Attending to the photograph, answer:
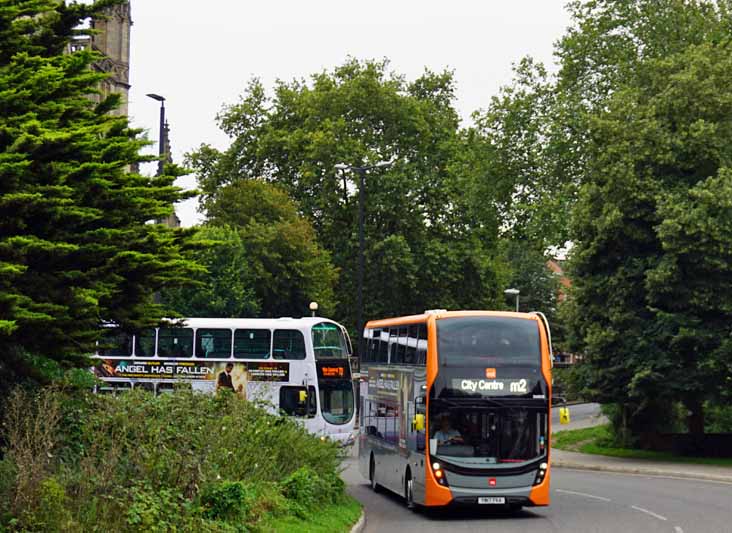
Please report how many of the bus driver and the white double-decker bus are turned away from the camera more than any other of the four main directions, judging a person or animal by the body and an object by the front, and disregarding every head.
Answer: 0

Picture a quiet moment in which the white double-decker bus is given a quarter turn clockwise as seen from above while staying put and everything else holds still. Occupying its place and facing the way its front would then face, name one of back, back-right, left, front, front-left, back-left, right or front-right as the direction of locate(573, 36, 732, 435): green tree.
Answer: back-left

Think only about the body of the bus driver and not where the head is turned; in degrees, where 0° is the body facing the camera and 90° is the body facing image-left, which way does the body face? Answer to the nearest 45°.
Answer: approximately 0°

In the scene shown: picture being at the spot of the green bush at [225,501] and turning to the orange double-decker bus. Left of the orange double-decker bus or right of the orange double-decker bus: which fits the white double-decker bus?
left

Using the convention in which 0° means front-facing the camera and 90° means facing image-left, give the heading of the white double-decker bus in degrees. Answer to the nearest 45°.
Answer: approximately 315°

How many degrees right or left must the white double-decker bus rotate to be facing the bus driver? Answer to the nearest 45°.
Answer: approximately 45° to its right

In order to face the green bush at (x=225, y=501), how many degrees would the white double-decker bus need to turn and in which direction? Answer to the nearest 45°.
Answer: approximately 45° to its right

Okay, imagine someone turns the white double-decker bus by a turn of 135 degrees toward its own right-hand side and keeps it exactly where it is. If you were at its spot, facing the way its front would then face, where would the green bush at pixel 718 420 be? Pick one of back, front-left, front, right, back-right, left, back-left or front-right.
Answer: back

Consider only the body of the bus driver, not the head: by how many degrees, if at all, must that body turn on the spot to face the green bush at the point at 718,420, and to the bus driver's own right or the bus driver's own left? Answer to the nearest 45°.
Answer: approximately 135° to the bus driver's own left
